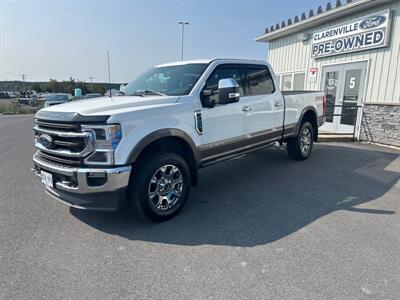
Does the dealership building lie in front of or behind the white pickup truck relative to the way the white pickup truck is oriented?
behind

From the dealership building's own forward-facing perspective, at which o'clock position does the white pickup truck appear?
The white pickup truck is roughly at 11 o'clock from the dealership building.

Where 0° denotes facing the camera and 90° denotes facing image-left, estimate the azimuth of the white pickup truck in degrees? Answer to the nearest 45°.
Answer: approximately 45°

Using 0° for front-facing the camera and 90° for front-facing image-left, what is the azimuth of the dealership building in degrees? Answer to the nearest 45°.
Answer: approximately 45°
